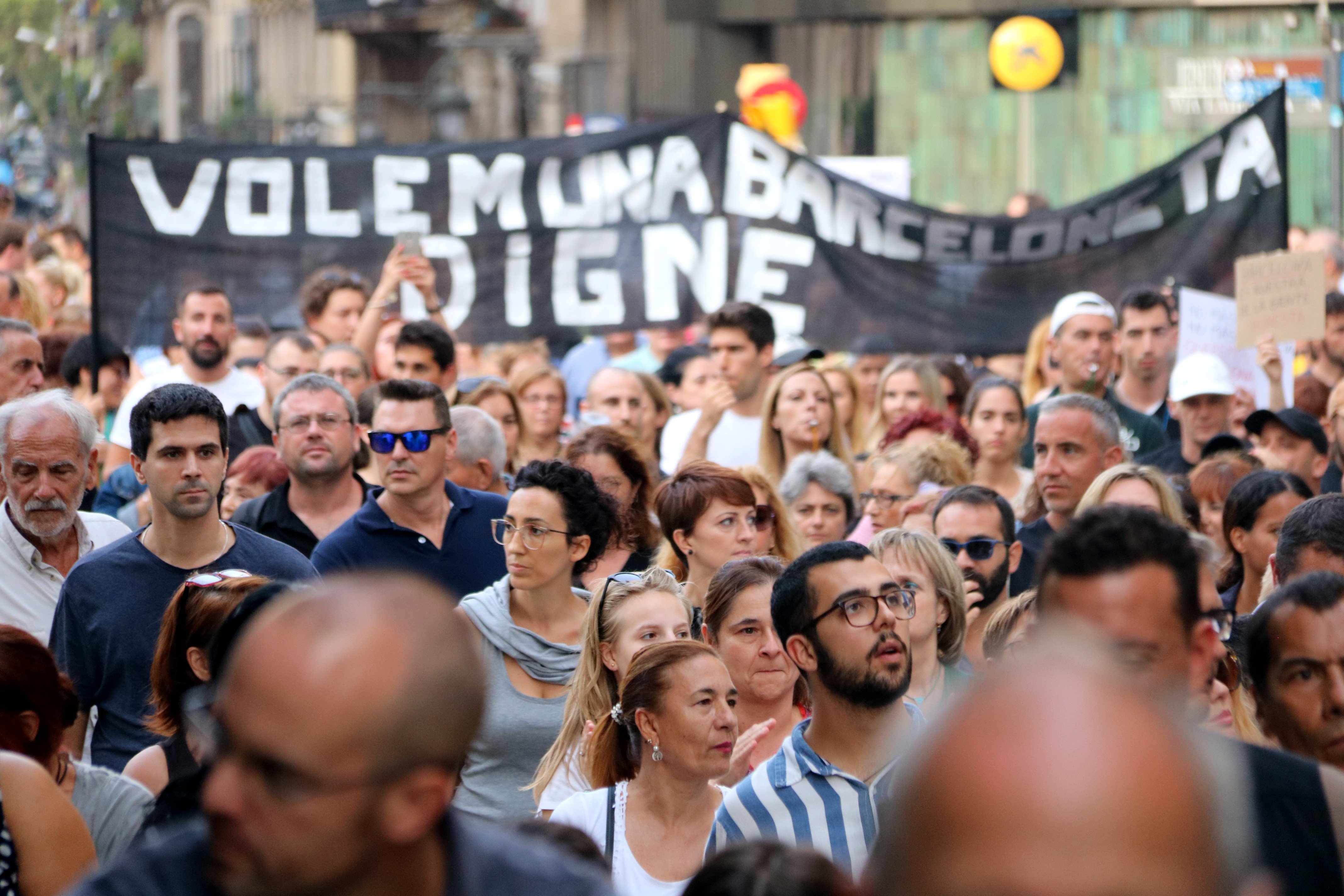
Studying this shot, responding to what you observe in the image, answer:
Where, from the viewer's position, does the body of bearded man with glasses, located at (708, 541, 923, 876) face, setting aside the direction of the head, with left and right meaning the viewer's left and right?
facing the viewer and to the right of the viewer

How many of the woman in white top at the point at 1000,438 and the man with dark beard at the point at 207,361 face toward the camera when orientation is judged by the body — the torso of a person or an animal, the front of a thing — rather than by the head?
2

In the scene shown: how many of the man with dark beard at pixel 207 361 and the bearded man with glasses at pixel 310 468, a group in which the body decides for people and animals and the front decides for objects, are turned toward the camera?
2

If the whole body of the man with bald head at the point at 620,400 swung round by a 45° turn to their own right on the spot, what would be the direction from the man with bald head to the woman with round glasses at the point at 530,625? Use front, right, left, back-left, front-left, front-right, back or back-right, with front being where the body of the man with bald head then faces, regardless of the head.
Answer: front

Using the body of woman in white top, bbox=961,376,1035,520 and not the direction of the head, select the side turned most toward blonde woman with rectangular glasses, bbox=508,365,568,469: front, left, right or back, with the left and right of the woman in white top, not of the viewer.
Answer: right

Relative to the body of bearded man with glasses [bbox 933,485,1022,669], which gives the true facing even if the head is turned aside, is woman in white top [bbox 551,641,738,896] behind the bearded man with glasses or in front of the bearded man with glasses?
in front

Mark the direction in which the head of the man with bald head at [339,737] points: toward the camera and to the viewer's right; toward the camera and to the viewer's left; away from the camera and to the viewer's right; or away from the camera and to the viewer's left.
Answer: toward the camera and to the viewer's left

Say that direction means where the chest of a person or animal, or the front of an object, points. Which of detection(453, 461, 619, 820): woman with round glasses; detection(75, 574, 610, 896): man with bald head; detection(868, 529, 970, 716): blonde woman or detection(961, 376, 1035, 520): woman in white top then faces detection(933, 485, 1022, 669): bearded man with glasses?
the woman in white top

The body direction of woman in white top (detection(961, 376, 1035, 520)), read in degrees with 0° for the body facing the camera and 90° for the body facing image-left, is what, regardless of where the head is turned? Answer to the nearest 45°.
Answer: approximately 0°

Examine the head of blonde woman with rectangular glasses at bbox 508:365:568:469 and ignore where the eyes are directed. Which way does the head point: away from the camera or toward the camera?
toward the camera

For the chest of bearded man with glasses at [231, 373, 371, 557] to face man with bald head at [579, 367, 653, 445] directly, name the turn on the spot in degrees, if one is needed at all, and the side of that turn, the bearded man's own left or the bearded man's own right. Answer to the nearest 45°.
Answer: approximately 135° to the bearded man's own left

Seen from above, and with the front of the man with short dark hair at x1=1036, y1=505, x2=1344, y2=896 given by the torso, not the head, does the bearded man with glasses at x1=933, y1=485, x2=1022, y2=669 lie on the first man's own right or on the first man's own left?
on the first man's own right

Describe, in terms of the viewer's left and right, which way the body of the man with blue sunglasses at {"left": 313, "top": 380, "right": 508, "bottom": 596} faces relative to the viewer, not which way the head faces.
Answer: facing the viewer

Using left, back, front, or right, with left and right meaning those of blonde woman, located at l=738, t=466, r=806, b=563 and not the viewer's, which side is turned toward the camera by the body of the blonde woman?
front

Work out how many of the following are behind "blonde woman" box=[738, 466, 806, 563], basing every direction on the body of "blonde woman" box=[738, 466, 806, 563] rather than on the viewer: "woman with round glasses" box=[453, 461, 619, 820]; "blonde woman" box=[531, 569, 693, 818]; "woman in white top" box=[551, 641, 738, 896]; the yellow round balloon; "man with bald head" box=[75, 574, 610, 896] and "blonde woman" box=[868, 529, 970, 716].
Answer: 1

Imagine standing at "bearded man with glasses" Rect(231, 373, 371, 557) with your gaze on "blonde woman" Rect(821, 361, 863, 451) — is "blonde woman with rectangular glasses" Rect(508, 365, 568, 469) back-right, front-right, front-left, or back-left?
front-left

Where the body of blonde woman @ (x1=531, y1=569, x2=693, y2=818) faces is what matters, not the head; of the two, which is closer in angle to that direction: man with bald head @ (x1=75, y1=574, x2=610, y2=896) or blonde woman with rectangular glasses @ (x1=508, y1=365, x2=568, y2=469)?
the man with bald head
